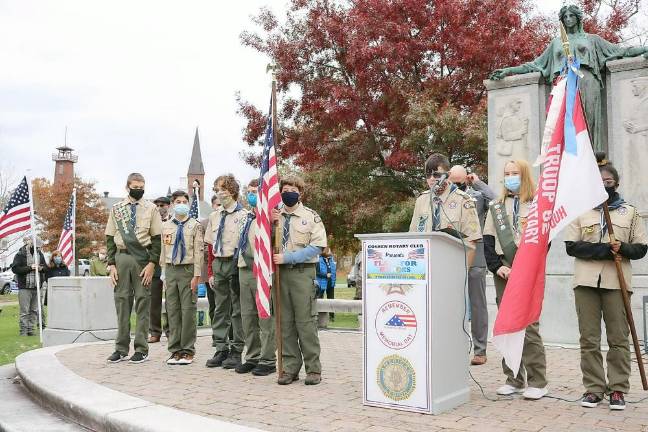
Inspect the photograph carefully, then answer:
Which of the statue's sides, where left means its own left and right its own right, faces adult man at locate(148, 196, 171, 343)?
right

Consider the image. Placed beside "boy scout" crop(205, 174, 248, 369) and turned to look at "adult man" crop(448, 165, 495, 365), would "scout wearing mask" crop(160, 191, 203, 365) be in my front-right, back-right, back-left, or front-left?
back-left

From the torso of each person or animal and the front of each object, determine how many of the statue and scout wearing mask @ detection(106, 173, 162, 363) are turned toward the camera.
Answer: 2

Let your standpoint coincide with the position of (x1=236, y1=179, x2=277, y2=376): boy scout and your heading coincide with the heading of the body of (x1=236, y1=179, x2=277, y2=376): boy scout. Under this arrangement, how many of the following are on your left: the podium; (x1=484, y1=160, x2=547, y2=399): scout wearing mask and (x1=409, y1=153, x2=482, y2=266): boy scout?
3

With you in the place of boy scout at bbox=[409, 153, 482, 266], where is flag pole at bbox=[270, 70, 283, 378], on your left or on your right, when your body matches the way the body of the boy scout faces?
on your right

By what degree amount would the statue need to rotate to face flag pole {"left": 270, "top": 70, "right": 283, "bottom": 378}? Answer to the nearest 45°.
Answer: approximately 45° to its right
